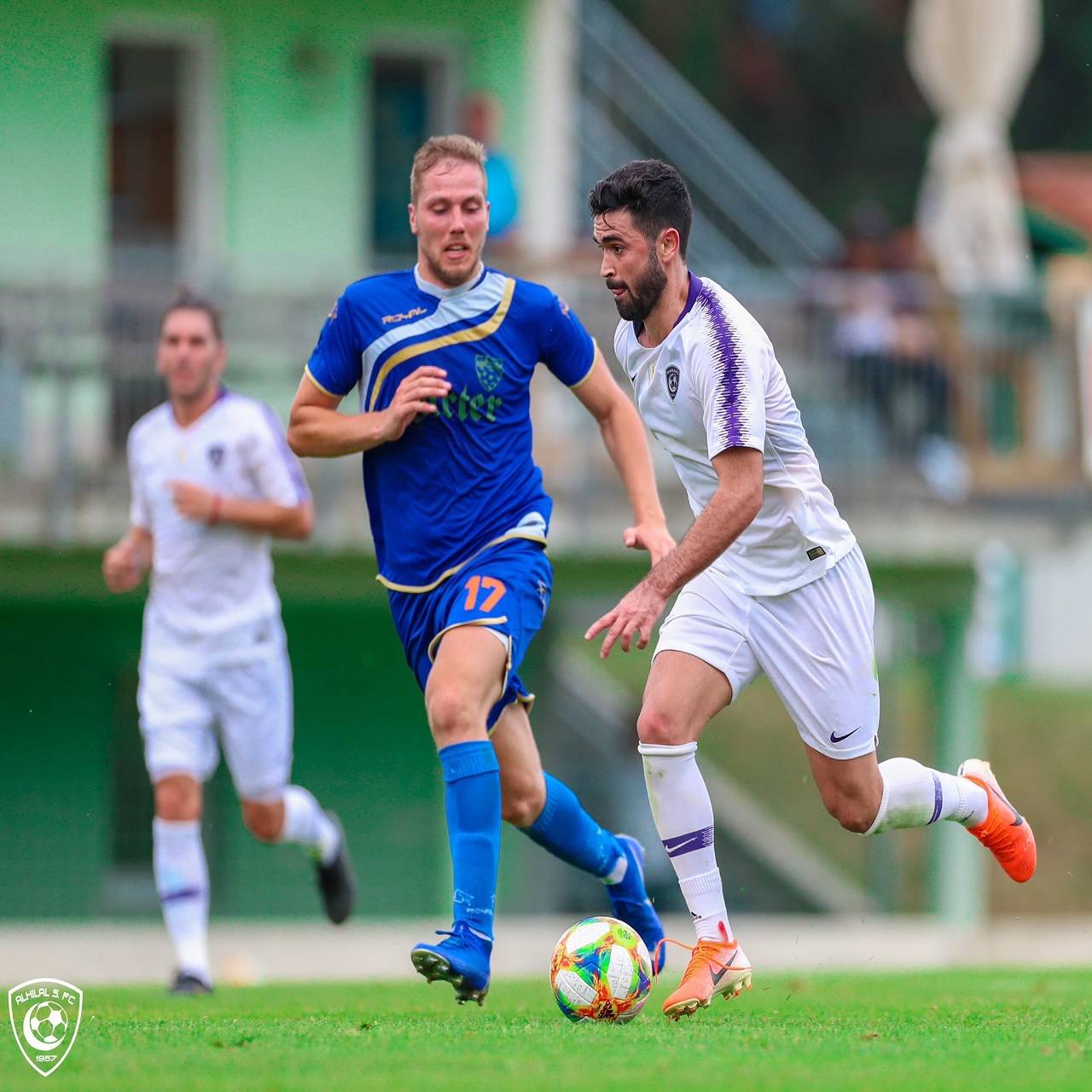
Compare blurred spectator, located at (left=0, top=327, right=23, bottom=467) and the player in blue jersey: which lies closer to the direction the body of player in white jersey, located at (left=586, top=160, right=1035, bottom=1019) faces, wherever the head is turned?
the player in blue jersey

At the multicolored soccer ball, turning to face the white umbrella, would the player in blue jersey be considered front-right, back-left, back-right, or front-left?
front-left

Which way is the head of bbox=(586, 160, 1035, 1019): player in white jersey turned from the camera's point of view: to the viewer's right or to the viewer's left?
to the viewer's left

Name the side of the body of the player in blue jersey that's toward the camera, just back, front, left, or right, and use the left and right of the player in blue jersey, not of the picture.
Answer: front

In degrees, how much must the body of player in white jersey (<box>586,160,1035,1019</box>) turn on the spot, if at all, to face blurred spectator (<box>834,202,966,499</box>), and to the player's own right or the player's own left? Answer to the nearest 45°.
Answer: approximately 135° to the player's own right

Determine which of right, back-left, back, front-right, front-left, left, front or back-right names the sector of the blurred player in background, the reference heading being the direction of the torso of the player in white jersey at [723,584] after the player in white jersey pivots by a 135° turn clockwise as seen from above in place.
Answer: front-left

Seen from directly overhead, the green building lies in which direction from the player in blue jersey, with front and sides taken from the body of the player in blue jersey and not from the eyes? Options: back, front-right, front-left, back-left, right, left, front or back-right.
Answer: back

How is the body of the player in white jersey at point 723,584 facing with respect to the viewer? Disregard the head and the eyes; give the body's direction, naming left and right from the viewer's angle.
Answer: facing the viewer and to the left of the viewer

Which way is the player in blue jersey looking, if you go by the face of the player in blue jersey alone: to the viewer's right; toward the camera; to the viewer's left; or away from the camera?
toward the camera

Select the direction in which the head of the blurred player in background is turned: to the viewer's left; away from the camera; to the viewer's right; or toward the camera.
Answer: toward the camera

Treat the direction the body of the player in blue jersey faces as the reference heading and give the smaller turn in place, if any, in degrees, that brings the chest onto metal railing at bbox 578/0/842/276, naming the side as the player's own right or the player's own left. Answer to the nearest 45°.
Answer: approximately 180°
